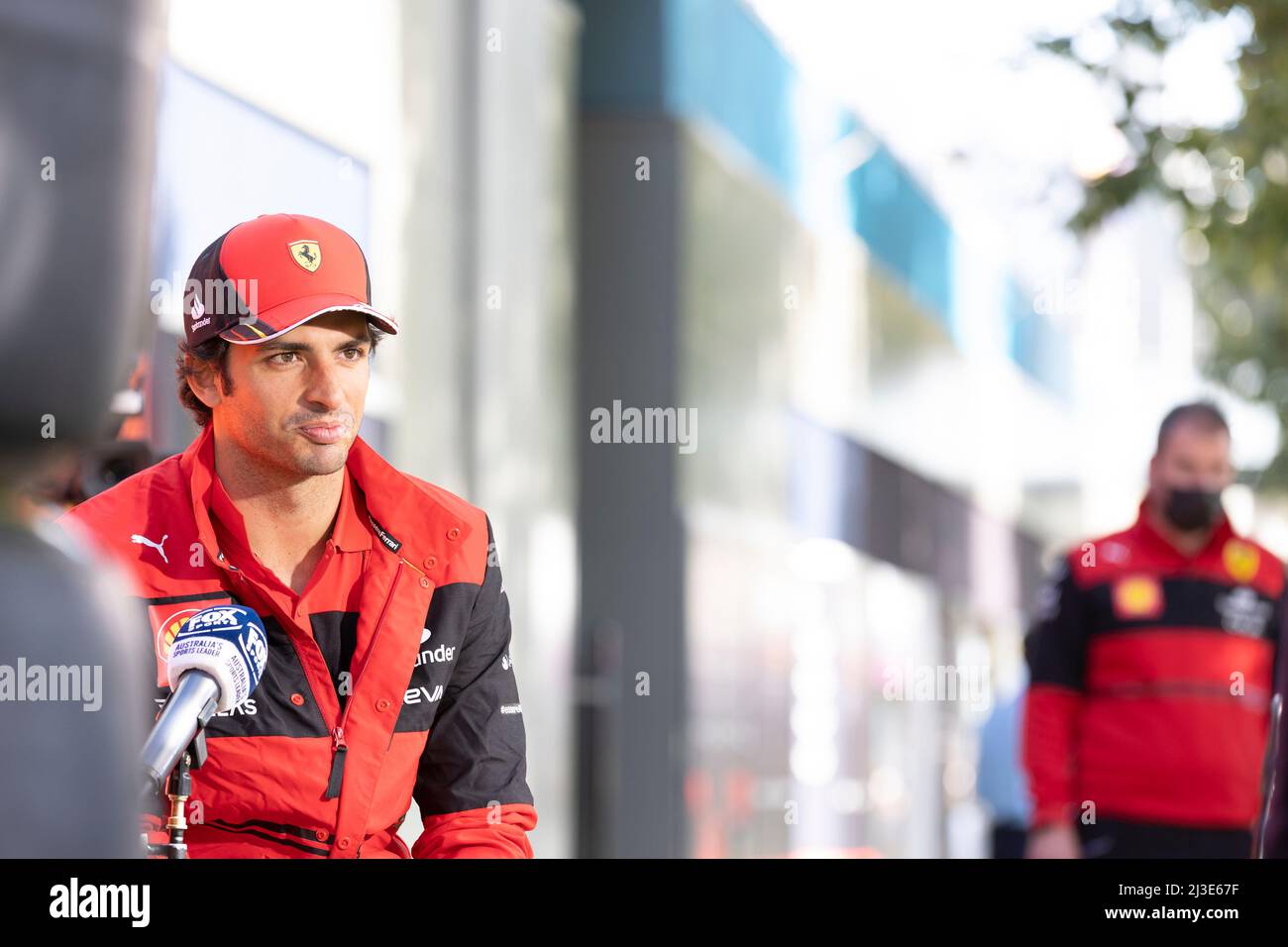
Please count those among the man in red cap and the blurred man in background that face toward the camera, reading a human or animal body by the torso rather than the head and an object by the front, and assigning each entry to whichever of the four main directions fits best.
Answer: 2

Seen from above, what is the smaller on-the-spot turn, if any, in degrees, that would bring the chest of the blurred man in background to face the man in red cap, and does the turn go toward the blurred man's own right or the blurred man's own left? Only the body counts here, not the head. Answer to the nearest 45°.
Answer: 0° — they already face them

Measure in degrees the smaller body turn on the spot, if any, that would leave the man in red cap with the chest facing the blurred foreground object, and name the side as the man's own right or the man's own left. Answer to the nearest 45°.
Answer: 0° — they already face it

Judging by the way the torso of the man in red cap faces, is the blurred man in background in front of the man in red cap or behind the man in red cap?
behind

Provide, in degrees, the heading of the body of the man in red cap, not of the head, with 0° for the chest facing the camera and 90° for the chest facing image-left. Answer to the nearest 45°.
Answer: approximately 0°
